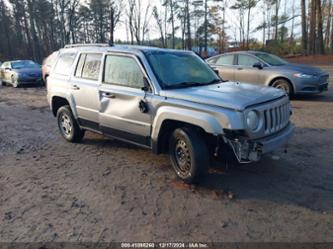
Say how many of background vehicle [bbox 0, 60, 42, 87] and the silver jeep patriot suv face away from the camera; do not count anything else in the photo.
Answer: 0

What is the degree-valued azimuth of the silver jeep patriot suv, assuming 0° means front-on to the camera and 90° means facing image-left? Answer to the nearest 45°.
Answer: approximately 315°

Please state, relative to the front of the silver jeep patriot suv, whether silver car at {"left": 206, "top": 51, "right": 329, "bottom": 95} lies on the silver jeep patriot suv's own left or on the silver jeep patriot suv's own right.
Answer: on the silver jeep patriot suv's own left

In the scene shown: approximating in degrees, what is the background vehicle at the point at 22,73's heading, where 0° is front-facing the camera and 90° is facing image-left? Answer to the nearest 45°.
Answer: approximately 315°

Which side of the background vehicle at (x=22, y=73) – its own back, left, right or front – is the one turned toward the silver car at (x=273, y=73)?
front

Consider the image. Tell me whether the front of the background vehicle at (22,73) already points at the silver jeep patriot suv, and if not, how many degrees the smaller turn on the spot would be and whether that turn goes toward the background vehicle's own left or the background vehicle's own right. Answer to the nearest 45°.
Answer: approximately 45° to the background vehicle's own right
